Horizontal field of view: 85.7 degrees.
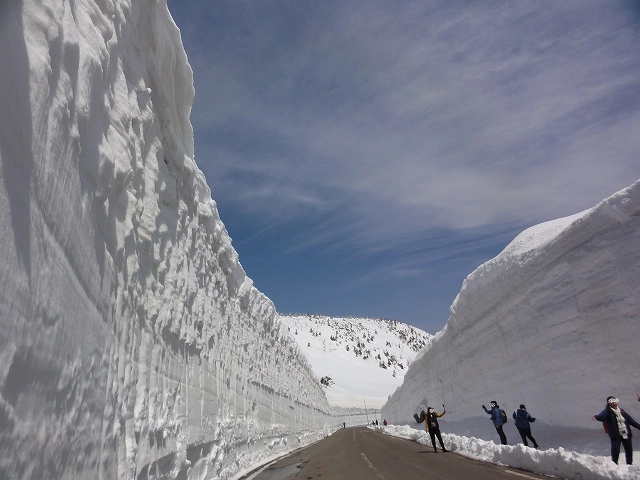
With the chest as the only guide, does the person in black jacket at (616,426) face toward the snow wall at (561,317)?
no

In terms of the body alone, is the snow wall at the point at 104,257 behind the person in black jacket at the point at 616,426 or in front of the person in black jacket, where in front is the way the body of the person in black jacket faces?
in front

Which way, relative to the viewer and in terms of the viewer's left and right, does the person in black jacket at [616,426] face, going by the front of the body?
facing the viewer

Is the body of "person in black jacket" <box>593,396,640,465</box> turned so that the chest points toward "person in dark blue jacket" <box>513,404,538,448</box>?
no

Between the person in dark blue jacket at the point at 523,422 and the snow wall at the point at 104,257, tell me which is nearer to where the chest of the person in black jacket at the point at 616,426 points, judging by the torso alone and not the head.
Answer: the snow wall
